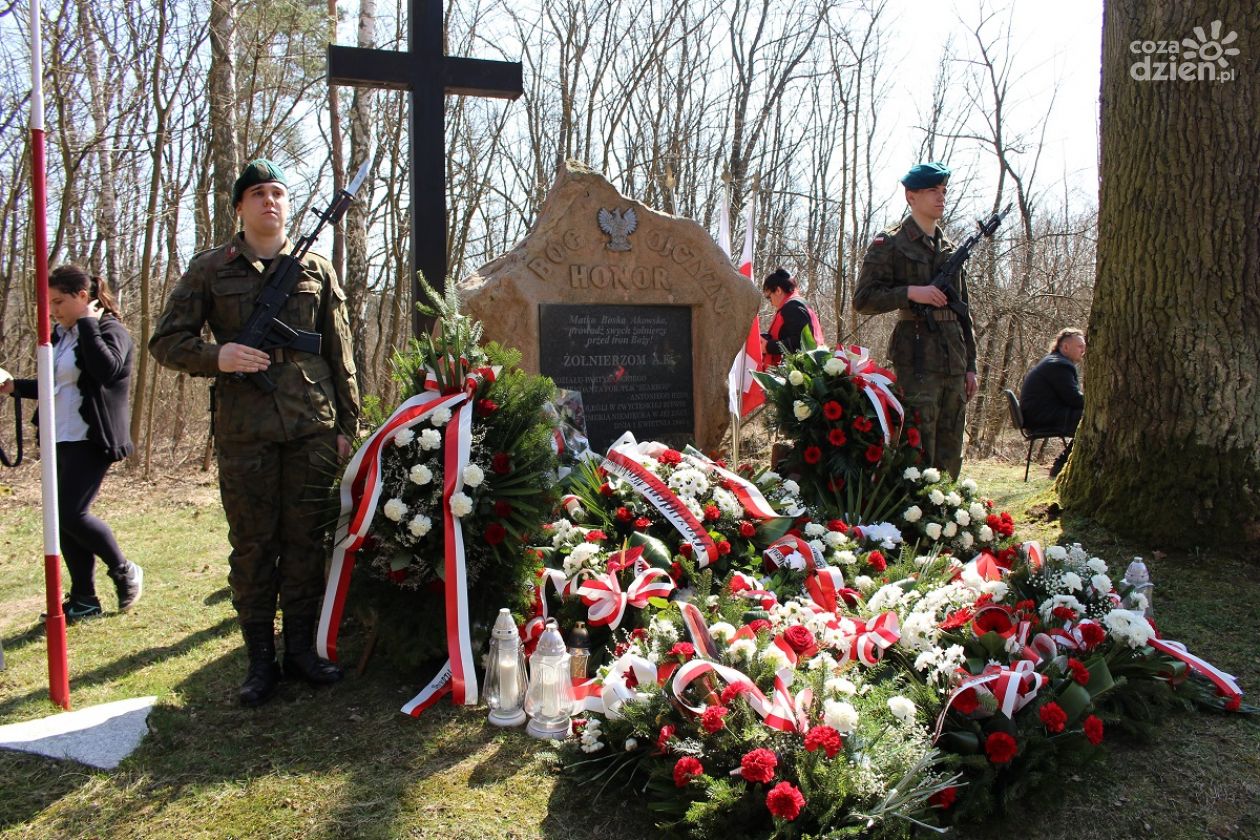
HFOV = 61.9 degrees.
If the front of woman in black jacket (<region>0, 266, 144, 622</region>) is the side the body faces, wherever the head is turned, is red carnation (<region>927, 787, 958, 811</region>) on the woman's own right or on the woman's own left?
on the woman's own left

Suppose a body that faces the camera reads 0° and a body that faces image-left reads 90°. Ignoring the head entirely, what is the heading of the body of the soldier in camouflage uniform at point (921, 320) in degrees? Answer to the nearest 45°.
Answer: approximately 315°

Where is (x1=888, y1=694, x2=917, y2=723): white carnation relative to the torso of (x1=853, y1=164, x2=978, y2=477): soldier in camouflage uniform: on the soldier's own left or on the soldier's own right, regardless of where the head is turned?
on the soldier's own right

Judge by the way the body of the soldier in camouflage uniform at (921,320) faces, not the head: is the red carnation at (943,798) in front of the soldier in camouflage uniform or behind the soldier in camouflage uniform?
in front

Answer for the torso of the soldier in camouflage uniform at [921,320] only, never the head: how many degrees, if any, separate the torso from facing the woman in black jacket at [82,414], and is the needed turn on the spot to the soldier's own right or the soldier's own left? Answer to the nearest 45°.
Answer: approximately 90° to the soldier's own right
